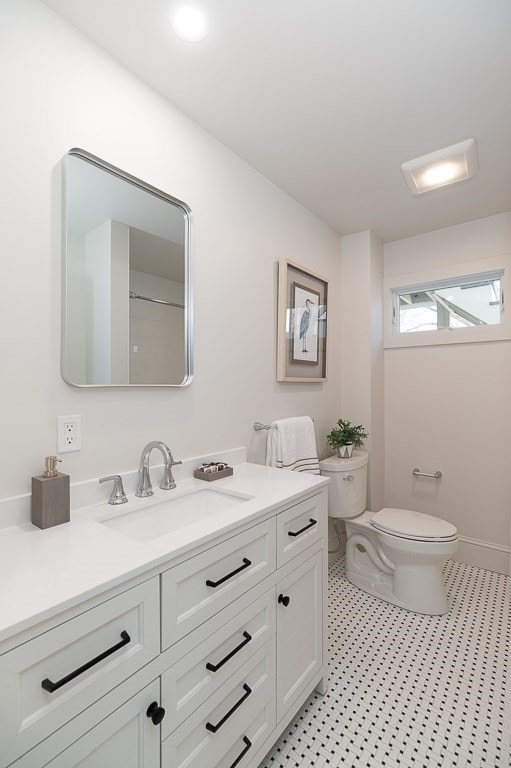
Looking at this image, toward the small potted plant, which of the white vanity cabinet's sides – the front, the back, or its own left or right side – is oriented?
left

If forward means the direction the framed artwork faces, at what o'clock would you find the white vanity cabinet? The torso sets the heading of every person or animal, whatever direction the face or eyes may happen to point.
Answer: The white vanity cabinet is roughly at 2 o'clock from the framed artwork.

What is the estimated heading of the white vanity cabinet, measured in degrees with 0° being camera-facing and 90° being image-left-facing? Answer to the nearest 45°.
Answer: approximately 315°

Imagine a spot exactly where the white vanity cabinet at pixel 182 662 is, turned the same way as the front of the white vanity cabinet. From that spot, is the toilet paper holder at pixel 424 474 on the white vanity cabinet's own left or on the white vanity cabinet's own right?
on the white vanity cabinet's own left

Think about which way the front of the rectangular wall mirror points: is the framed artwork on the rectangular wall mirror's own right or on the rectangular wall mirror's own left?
on the rectangular wall mirror's own left

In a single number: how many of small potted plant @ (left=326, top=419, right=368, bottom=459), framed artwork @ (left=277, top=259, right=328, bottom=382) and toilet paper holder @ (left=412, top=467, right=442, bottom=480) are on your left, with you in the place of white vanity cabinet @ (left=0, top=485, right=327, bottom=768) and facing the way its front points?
3

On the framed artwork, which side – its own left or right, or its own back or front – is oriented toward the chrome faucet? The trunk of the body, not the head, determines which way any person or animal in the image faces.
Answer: right

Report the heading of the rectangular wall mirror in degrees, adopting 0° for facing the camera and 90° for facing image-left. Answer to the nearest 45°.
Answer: approximately 315°

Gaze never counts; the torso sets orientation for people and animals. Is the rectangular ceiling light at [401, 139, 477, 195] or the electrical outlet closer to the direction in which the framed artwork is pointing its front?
the rectangular ceiling light
